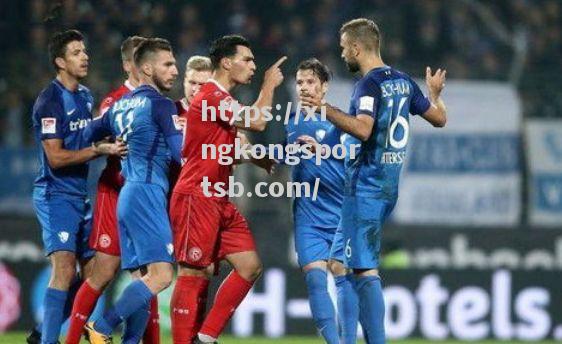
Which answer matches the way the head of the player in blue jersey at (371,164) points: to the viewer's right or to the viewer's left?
to the viewer's left

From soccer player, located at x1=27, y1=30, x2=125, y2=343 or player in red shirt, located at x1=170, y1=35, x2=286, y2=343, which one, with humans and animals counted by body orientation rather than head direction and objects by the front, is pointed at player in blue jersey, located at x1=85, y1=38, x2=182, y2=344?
the soccer player

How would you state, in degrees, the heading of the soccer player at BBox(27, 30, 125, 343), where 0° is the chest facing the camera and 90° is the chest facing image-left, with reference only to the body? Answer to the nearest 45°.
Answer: approximately 315°

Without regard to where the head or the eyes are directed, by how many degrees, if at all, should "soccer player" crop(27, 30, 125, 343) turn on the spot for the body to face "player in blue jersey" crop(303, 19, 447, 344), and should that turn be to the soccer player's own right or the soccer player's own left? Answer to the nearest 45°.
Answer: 0° — they already face them

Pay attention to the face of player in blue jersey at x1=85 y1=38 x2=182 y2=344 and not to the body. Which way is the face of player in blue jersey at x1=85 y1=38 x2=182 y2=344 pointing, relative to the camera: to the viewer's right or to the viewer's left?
to the viewer's right

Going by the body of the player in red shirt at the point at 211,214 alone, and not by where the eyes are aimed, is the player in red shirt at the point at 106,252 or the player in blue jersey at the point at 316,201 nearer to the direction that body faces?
the player in blue jersey

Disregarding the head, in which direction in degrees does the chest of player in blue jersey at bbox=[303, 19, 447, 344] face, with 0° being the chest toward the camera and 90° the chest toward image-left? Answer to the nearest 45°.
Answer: approximately 135°

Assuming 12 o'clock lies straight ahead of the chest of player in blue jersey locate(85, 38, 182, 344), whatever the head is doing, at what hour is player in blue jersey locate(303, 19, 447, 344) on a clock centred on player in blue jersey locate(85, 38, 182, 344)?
player in blue jersey locate(303, 19, 447, 344) is roughly at 2 o'clock from player in blue jersey locate(85, 38, 182, 344).
